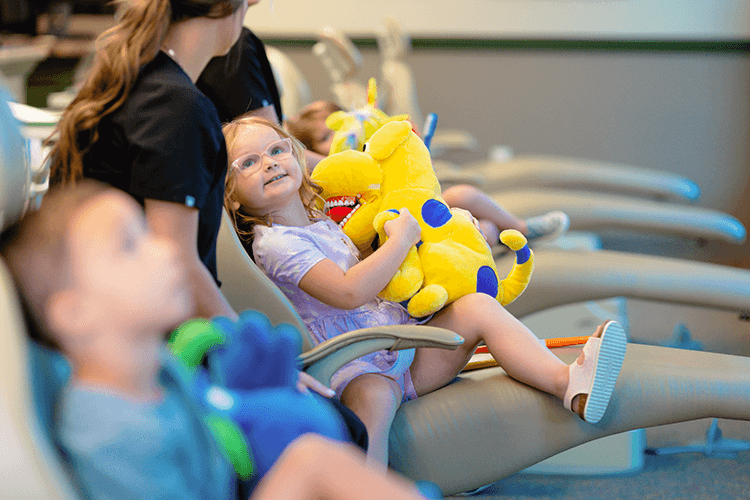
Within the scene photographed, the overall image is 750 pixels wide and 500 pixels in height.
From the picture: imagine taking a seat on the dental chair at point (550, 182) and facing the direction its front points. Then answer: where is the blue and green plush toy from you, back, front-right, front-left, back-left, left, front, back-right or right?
right

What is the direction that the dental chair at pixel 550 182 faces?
to the viewer's right

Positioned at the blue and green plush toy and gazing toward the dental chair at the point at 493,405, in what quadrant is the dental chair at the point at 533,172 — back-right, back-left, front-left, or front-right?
front-left

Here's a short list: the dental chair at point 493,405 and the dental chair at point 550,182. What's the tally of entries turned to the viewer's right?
2

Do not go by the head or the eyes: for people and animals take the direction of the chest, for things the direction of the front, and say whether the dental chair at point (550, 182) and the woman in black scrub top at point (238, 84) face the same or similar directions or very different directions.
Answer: same or similar directions

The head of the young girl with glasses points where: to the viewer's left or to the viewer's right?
to the viewer's left

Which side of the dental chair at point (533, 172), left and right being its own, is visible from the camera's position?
right

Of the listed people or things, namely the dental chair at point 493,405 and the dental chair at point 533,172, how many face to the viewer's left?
0

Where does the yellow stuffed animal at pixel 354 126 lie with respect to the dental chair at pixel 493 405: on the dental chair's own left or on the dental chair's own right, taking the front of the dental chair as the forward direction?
on the dental chair's own left

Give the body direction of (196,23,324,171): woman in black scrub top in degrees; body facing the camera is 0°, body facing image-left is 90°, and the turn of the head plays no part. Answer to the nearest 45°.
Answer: approximately 270°

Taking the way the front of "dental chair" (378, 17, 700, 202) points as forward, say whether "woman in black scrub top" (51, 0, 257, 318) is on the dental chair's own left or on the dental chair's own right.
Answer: on the dental chair's own right

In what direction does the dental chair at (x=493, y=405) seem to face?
to the viewer's right
